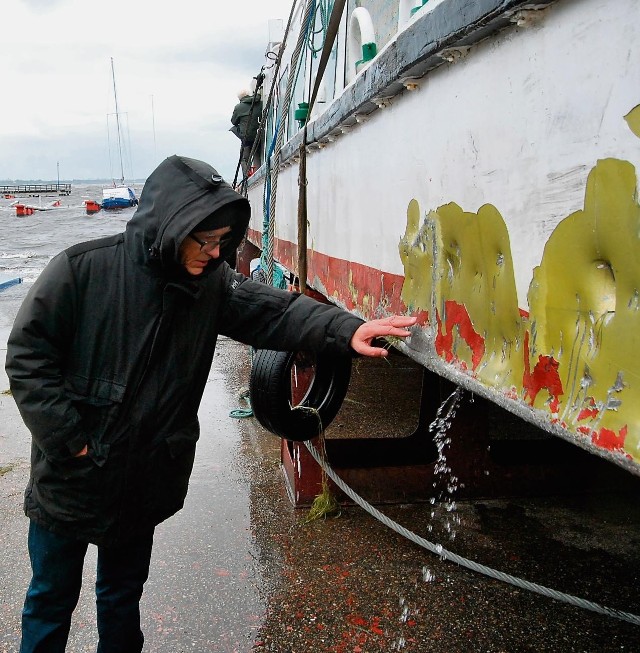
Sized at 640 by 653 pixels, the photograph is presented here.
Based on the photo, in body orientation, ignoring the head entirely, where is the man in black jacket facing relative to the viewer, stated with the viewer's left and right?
facing the viewer and to the right of the viewer

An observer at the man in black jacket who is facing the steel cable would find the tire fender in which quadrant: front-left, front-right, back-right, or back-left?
front-left

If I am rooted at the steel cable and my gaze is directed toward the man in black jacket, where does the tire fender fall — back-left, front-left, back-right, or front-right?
front-right

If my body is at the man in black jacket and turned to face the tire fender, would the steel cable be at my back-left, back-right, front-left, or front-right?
front-right

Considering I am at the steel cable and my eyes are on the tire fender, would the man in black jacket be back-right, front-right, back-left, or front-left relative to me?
front-left

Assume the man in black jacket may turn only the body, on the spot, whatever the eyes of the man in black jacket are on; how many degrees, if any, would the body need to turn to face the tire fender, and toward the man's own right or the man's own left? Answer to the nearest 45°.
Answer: approximately 90° to the man's own left
